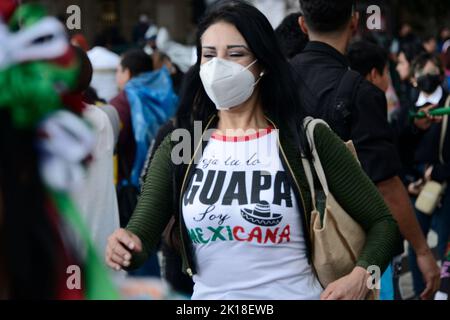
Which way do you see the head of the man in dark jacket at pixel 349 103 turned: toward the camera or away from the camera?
away from the camera

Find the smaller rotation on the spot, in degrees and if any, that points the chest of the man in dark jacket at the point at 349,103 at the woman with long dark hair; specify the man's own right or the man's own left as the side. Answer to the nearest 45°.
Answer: approximately 180°

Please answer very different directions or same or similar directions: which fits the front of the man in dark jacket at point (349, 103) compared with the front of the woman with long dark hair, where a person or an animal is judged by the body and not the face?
very different directions

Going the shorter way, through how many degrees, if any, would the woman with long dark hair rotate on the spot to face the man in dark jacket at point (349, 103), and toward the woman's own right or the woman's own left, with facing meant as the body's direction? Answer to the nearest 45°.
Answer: approximately 135° to the woman's own left

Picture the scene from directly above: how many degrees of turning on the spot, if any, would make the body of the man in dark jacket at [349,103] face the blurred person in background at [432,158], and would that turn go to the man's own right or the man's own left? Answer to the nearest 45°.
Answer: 0° — they already face them

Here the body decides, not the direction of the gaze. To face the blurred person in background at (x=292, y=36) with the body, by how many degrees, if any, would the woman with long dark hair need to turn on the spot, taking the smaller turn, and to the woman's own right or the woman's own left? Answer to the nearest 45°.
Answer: approximately 180°

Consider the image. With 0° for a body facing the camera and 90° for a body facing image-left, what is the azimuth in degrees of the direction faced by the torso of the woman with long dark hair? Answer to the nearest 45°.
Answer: approximately 0°

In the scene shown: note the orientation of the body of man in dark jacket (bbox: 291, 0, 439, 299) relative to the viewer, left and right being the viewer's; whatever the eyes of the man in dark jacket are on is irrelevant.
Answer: facing away from the viewer

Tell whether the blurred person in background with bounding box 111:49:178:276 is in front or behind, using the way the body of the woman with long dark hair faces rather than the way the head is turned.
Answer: behind

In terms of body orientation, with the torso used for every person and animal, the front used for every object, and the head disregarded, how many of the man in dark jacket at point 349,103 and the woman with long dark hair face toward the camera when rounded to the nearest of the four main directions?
1
